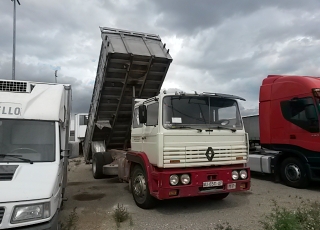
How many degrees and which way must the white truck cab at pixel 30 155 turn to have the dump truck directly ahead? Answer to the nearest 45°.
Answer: approximately 90° to its left

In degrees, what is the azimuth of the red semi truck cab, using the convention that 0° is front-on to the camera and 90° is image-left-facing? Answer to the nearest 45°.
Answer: approximately 315°

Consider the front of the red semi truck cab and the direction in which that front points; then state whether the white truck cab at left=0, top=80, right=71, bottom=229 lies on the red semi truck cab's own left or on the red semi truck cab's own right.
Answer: on the red semi truck cab's own right

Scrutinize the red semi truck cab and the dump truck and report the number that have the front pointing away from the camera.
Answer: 0

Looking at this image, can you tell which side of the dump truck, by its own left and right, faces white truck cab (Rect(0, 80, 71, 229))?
right

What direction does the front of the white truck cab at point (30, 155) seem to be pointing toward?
toward the camera

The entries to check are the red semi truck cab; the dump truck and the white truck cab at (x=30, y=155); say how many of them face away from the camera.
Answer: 0

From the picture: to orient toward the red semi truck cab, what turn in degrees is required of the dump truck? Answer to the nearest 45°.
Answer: approximately 90° to its left

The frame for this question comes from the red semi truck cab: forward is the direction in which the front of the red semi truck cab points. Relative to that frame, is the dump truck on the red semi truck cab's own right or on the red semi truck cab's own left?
on the red semi truck cab's own right

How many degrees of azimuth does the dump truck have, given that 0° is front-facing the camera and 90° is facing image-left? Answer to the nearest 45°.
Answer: approximately 315°

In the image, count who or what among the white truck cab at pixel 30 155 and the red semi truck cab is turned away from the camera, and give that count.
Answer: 0
